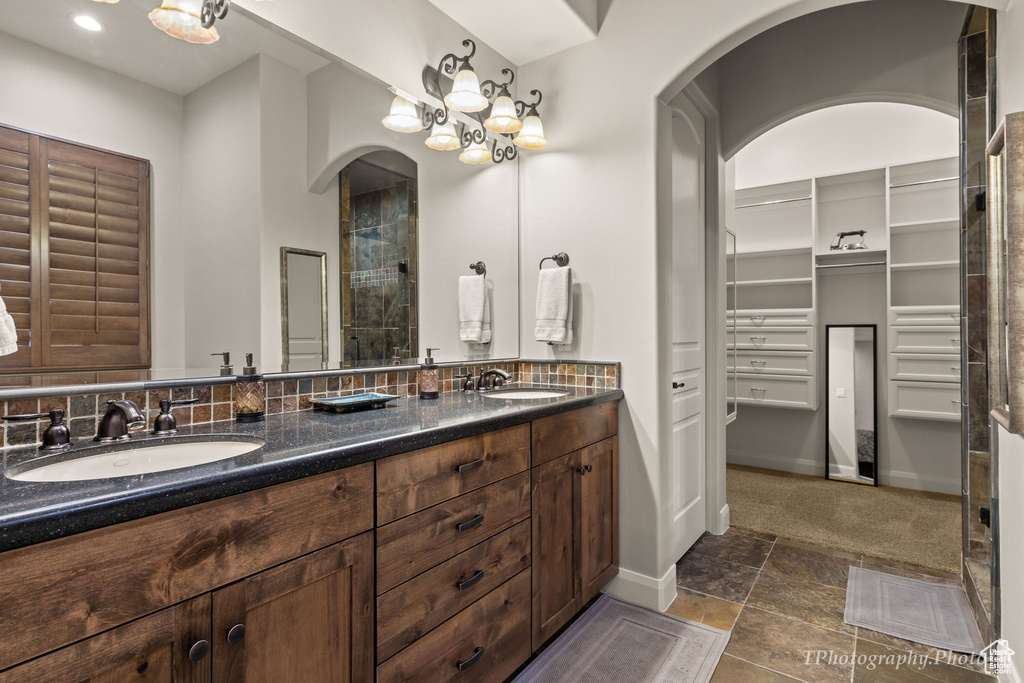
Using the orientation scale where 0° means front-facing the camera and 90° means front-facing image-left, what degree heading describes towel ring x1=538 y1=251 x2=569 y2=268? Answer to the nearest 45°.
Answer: approximately 45°

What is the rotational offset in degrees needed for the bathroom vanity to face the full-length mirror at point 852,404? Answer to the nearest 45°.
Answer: approximately 45° to its left

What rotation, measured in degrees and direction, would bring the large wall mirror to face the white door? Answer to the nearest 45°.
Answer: approximately 45° to its left

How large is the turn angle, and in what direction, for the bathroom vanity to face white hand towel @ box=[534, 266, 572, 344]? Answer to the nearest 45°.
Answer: approximately 90° to its left

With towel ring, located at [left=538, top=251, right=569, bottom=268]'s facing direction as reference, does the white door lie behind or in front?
behind

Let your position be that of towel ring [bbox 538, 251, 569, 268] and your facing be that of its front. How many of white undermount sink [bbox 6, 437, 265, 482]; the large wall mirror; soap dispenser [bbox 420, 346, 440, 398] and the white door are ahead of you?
3

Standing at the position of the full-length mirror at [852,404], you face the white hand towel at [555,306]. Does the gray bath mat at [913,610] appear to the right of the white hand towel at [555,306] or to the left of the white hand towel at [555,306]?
left

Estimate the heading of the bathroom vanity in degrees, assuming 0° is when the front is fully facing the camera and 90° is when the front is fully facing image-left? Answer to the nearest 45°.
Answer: approximately 315°

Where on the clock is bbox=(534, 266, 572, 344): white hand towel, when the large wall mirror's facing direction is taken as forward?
The white hand towel is roughly at 10 o'clock from the large wall mirror.
